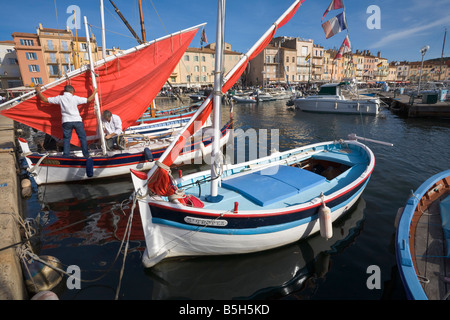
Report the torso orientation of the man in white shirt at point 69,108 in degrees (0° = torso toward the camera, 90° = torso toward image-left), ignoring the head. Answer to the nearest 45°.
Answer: approximately 180°

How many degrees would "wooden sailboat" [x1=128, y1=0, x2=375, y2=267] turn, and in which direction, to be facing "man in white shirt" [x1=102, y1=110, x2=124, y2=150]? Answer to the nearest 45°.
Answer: approximately 90° to its right

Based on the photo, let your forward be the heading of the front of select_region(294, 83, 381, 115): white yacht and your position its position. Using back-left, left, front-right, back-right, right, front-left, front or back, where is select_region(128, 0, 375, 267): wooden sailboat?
left

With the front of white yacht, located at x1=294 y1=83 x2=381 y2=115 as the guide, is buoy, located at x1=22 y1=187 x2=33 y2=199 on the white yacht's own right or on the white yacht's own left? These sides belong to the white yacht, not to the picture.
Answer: on the white yacht's own left

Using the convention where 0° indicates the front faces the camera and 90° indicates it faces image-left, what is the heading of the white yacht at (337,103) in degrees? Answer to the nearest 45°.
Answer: approximately 90°

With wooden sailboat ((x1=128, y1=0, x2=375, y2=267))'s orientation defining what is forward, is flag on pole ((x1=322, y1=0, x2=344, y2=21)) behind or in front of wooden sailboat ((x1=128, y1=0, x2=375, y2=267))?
behind

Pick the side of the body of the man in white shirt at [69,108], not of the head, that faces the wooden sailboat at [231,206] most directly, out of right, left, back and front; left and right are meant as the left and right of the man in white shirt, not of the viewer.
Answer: back

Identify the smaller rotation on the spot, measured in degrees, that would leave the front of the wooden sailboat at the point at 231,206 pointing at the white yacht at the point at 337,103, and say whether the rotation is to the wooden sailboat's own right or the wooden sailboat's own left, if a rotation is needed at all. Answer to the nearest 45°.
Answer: approximately 135° to the wooden sailboat's own right

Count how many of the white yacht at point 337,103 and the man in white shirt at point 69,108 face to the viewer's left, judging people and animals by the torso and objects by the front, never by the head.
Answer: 1
